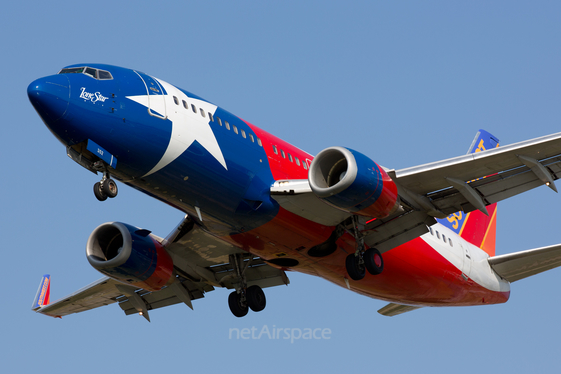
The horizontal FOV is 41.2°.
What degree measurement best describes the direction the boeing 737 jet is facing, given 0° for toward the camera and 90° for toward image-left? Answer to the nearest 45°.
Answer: approximately 45°
